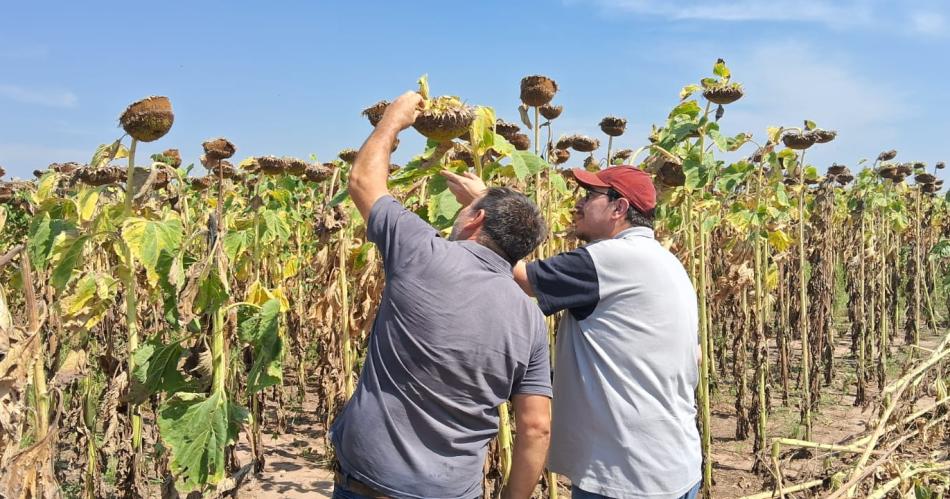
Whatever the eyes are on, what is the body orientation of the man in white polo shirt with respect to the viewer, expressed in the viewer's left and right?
facing away from the viewer and to the left of the viewer

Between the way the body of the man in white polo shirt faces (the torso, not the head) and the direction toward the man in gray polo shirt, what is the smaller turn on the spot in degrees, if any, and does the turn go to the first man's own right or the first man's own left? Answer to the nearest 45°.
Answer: approximately 90° to the first man's own left
